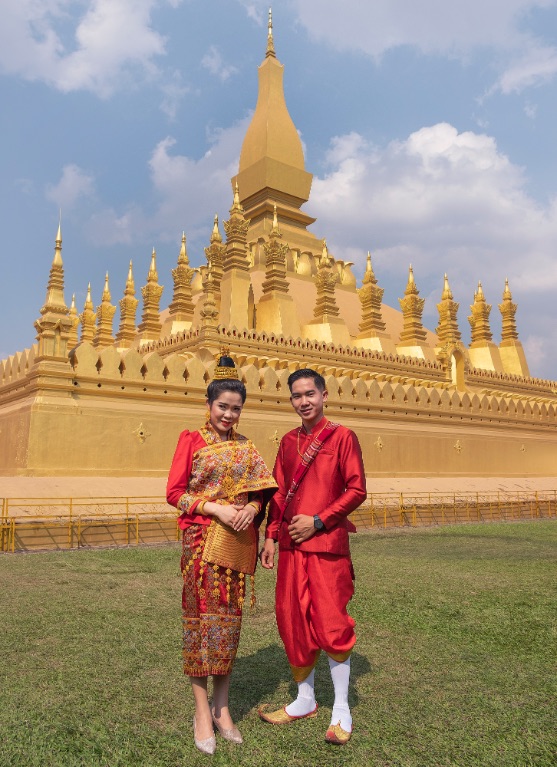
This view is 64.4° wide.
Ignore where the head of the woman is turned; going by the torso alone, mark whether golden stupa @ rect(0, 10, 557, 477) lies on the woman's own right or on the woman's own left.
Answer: on the woman's own left

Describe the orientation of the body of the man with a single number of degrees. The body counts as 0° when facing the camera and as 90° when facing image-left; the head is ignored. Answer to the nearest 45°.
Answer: approximately 45°

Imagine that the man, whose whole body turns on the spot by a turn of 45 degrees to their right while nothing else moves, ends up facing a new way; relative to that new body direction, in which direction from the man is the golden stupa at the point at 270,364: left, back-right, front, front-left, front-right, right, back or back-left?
right

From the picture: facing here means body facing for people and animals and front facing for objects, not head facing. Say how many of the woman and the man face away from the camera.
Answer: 0

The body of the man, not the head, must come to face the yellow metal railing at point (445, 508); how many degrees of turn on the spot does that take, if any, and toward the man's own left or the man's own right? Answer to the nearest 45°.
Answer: approximately 135° to the man's own right

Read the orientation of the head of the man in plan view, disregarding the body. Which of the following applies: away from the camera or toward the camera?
toward the camera

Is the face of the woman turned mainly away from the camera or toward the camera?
toward the camera
